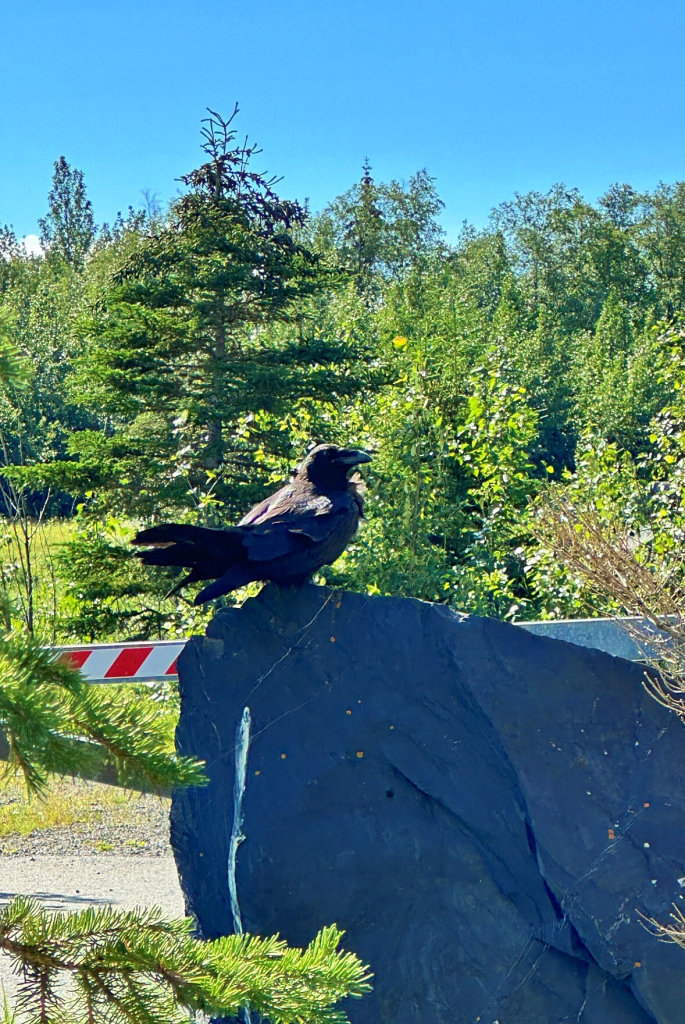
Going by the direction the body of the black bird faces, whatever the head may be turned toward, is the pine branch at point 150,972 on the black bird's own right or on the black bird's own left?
on the black bird's own right

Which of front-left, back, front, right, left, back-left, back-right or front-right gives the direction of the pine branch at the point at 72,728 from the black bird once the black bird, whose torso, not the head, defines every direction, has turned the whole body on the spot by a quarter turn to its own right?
front

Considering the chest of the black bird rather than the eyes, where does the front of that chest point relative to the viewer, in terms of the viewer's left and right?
facing to the right of the viewer
